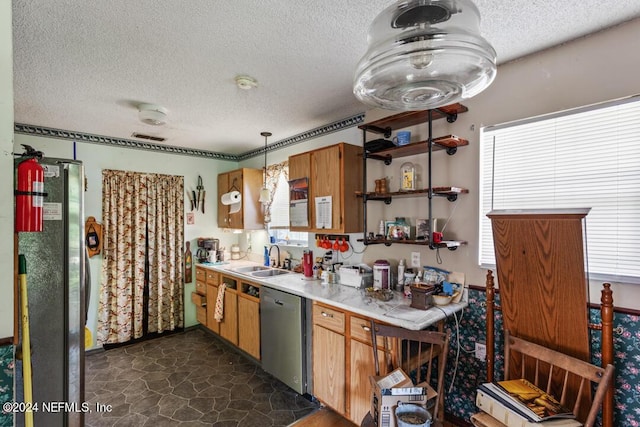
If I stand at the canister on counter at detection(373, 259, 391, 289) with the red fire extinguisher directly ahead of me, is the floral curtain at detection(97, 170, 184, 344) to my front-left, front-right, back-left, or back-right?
front-right

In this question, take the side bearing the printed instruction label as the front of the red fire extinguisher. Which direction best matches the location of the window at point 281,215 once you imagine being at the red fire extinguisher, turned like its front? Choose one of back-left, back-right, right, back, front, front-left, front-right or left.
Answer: left

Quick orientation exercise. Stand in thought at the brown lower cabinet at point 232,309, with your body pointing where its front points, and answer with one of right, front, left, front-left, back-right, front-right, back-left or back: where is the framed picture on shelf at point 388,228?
left

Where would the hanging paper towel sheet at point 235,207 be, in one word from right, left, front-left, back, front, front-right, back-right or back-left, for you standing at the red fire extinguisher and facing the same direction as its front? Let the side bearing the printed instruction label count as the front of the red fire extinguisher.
left

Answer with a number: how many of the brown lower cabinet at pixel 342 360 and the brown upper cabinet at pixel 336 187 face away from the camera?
0

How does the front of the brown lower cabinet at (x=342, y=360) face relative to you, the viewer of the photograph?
facing the viewer and to the left of the viewer

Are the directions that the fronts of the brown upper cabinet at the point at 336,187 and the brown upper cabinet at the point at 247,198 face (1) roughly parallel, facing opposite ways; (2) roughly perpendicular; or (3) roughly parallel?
roughly parallel

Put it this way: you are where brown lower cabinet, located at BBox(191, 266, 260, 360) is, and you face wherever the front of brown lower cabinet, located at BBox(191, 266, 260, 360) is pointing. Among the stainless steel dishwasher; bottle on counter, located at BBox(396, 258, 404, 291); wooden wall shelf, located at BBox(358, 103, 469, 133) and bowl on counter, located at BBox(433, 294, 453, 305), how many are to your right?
0

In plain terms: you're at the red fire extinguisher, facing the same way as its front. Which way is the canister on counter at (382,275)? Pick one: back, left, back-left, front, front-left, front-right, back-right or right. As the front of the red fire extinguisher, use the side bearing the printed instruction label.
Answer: front-left

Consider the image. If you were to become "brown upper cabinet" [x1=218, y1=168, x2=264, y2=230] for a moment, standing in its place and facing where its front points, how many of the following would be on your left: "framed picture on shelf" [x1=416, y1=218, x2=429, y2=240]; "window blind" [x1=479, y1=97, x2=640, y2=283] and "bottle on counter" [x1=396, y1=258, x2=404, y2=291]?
3

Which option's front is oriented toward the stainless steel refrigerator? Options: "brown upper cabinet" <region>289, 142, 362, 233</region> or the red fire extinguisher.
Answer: the brown upper cabinet

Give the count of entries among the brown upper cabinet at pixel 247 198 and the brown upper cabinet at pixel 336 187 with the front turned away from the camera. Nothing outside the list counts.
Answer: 0

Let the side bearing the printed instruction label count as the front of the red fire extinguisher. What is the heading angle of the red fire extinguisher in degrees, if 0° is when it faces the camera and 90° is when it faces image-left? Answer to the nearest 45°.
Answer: approximately 315°

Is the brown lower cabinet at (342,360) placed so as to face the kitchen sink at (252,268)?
no

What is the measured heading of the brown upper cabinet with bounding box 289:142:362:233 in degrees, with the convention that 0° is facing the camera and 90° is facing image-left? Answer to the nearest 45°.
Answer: approximately 45°

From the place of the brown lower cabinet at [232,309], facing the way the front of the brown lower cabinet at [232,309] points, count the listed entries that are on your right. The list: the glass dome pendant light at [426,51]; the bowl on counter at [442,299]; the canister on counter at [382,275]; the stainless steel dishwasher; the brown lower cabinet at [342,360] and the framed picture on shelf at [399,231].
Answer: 0

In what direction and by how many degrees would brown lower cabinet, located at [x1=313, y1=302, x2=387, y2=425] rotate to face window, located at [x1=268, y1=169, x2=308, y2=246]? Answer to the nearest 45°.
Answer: approximately 90° to its right

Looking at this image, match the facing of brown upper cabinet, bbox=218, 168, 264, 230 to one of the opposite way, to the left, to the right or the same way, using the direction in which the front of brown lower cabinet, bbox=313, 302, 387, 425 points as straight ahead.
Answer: the same way

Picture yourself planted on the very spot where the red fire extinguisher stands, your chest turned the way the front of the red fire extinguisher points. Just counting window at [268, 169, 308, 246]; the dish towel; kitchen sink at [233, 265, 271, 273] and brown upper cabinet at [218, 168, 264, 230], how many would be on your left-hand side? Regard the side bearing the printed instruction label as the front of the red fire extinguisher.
4

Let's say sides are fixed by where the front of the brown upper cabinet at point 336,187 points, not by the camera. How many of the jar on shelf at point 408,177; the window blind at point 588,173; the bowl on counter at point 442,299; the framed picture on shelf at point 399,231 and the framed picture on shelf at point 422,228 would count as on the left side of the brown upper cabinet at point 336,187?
5

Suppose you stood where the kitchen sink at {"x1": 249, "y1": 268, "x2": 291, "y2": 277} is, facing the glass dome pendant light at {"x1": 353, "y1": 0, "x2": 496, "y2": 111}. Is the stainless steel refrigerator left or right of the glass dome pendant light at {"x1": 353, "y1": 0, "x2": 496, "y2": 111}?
right
